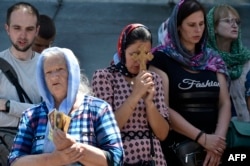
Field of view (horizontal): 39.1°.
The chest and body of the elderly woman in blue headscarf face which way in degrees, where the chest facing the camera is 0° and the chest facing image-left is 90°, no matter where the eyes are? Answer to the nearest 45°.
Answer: approximately 0°
